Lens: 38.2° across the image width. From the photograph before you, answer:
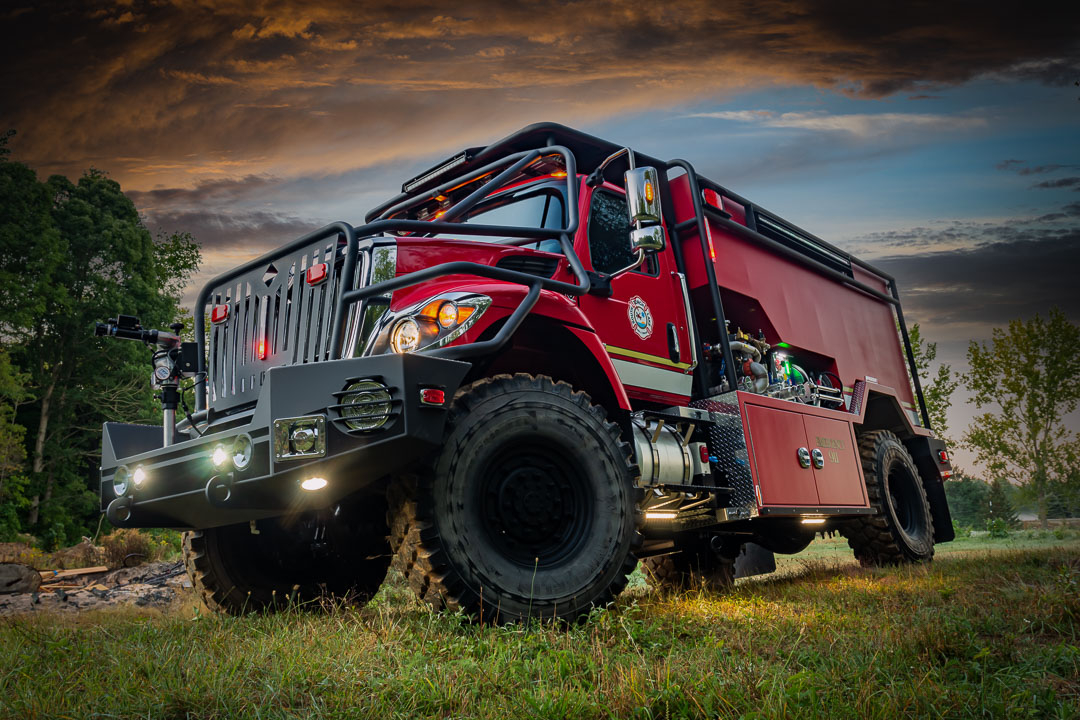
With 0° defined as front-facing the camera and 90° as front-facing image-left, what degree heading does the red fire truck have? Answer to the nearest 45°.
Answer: approximately 45°

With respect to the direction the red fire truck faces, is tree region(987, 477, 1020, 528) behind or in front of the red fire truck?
behind

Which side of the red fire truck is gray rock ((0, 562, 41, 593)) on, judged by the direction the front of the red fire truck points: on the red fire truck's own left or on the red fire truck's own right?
on the red fire truck's own right

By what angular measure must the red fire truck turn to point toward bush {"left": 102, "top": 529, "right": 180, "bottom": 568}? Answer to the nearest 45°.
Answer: approximately 90° to its right

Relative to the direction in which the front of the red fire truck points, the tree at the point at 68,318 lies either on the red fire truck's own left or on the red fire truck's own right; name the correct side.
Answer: on the red fire truck's own right

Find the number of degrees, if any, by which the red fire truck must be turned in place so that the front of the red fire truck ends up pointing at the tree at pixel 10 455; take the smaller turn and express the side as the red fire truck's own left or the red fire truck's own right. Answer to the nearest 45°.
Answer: approximately 90° to the red fire truck's own right

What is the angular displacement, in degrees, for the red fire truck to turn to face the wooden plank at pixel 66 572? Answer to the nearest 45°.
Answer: approximately 90° to its right
